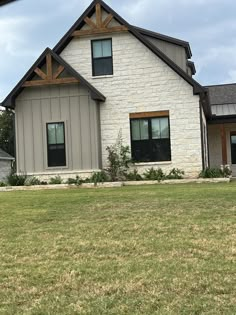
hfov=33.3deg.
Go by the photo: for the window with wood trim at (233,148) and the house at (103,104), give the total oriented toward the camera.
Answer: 2

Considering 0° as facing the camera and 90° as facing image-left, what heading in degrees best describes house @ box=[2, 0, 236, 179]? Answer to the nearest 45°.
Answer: approximately 0°

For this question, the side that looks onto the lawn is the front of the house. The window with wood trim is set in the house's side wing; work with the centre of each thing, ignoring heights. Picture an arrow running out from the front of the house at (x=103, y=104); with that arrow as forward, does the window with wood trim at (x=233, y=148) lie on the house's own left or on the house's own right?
on the house's own left

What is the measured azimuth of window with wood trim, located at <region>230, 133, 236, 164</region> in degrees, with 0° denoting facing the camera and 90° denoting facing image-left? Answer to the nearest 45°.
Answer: approximately 0°
